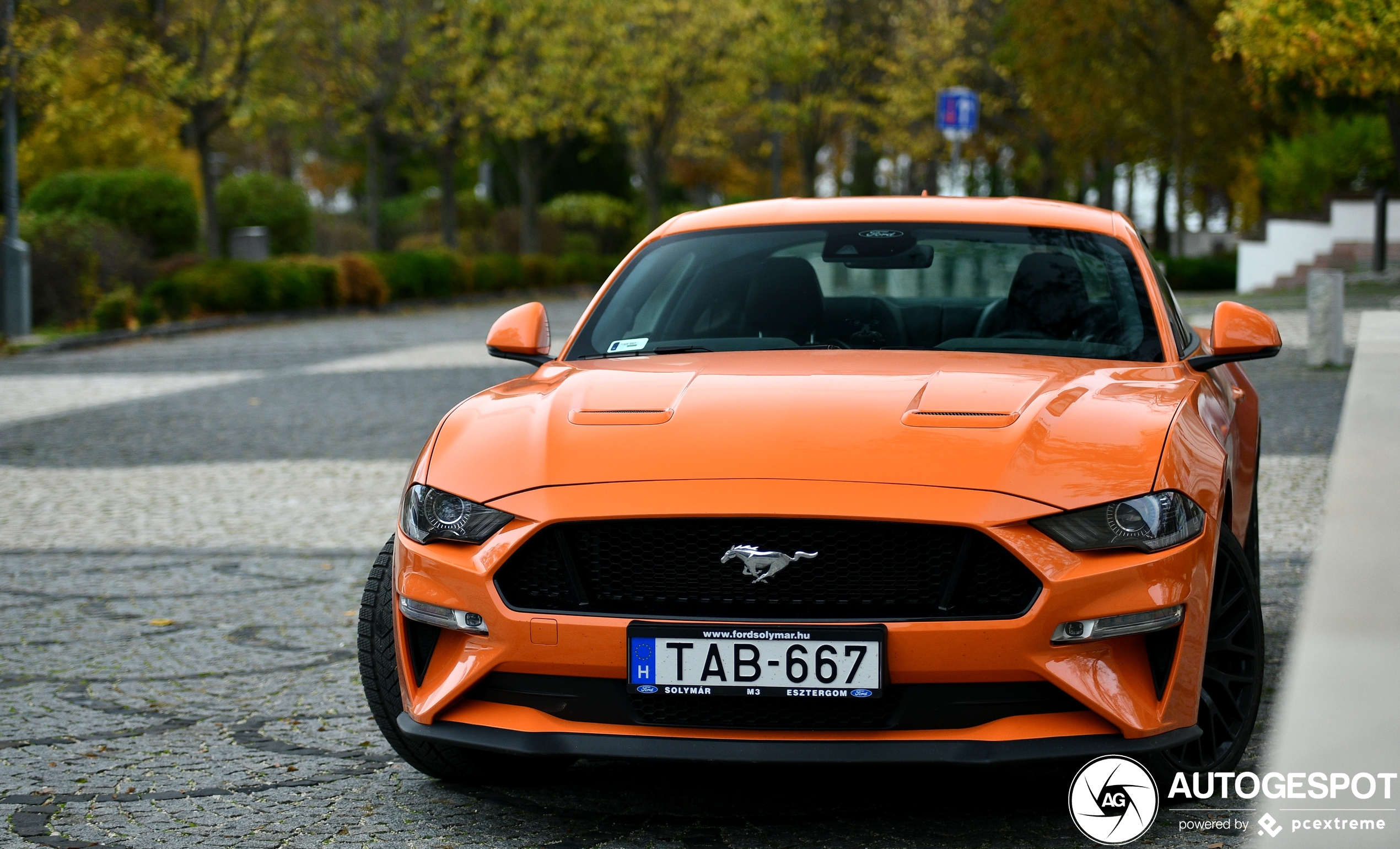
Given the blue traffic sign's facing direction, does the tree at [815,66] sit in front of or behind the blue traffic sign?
behind

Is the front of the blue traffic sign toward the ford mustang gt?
yes

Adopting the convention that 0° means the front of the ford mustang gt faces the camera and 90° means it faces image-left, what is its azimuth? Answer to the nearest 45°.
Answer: approximately 0°

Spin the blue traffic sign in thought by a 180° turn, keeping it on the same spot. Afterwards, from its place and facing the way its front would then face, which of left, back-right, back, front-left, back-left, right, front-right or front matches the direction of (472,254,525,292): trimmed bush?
front-left

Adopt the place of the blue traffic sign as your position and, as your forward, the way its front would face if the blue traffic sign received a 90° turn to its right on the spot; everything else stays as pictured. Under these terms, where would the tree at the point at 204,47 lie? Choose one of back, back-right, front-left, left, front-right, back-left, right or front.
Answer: front

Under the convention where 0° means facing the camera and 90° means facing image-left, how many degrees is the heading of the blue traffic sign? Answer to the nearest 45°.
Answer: approximately 0°

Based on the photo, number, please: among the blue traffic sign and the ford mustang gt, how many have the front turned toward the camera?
2

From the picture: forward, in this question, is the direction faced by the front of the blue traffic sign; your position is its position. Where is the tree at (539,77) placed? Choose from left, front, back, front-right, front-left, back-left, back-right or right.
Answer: back-right

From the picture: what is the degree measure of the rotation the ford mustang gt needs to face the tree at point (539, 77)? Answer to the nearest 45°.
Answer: approximately 180°

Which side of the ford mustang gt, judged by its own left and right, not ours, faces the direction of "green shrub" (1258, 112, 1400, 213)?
back

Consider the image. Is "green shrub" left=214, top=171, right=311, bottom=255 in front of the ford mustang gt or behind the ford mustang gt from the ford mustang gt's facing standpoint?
behind

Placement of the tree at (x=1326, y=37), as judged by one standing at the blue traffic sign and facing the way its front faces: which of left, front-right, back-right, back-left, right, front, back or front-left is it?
front-left

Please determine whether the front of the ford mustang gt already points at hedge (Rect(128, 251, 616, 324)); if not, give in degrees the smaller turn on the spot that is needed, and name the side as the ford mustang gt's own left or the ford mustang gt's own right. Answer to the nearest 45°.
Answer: approximately 180°

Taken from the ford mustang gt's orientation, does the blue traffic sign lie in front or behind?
behind
